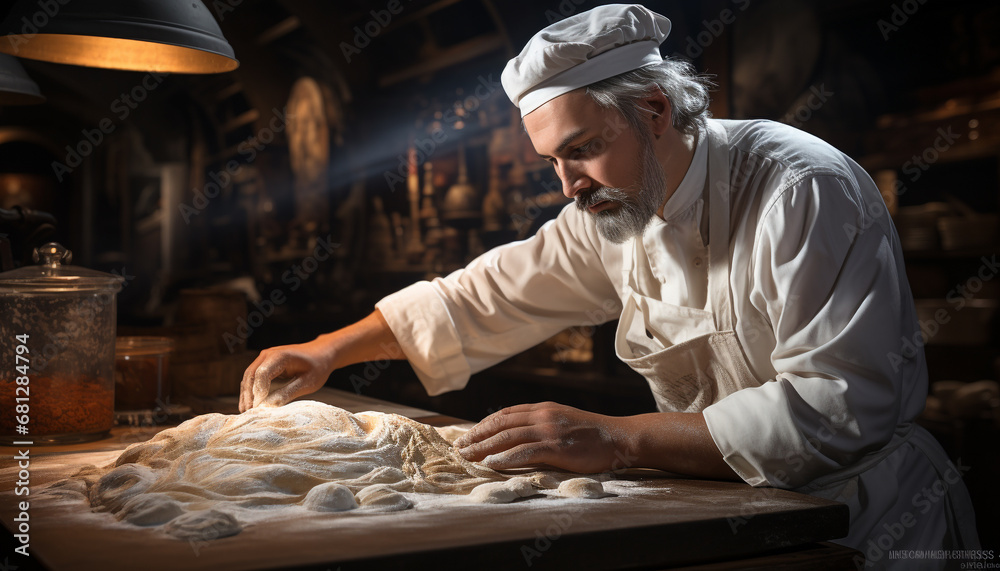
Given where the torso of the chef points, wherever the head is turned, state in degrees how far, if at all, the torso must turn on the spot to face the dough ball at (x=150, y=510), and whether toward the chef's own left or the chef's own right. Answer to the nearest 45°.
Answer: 0° — they already face it

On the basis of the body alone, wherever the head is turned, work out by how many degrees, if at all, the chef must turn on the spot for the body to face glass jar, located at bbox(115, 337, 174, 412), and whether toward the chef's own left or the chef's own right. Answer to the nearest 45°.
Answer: approximately 45° to the chef's own right

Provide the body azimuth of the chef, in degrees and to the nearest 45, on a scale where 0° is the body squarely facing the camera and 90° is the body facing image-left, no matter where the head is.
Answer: approximately 45°

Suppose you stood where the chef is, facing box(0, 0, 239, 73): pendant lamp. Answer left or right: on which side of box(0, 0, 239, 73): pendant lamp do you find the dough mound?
left

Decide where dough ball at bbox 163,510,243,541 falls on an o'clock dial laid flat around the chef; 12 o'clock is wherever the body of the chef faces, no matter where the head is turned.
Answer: The dough ball is roughly at 12 o'clock from the chef.

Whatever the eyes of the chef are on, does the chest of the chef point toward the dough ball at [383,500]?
yes
